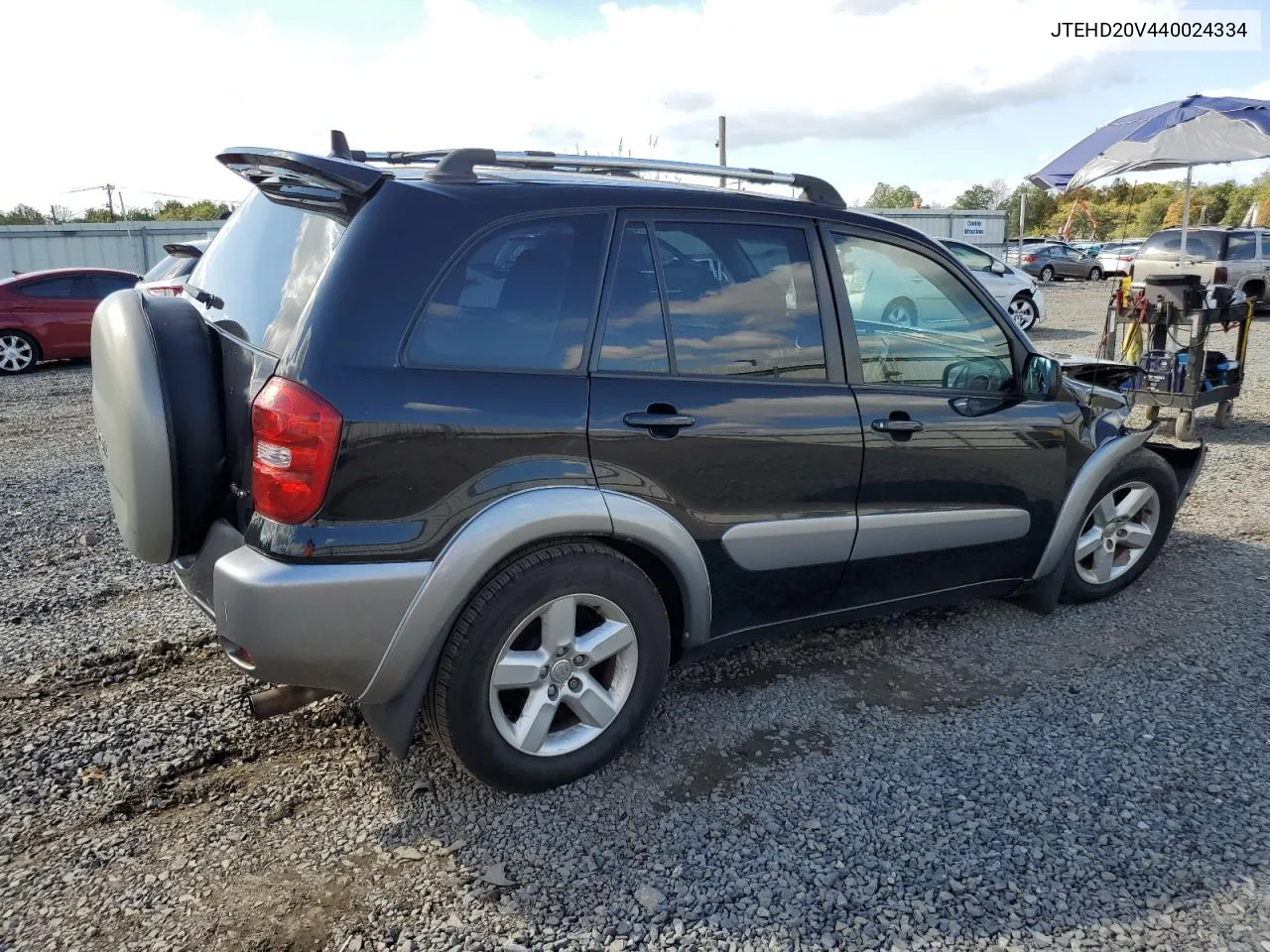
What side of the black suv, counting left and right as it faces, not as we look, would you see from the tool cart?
front

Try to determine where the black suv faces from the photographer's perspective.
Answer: facing away from the viewer and to the right of the viewer

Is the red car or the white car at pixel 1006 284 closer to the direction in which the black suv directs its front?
the white car

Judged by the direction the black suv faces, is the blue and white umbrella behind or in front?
in front

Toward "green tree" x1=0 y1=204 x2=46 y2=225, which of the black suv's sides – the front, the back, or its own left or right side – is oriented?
left

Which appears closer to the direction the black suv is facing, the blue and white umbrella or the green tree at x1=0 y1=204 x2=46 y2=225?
the blue and white umbrella
